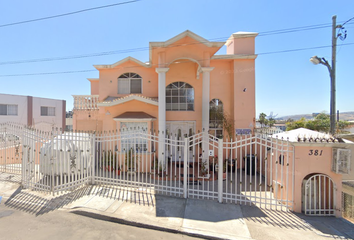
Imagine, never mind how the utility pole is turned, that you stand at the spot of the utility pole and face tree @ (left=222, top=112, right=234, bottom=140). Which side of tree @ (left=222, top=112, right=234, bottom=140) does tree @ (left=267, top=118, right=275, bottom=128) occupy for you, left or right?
right

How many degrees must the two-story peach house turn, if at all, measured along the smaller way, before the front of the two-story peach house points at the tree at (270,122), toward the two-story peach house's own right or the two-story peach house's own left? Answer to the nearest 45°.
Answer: approximately 90° to the two-story peach house's own left

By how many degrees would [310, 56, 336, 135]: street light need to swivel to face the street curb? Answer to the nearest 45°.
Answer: approximately 45° to its left

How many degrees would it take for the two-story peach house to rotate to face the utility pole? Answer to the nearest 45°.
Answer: approximately 45° to its left

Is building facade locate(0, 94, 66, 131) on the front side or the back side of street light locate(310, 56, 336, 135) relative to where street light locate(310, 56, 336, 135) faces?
on the front side

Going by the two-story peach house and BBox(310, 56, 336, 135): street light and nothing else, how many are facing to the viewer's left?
1

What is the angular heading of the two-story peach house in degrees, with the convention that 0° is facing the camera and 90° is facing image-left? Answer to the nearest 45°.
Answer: approximately 0°

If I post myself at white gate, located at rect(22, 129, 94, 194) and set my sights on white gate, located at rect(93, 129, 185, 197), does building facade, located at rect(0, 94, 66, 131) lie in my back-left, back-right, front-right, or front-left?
back-left

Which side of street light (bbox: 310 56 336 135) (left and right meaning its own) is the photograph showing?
left

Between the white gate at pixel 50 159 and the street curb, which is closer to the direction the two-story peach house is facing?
the street curb

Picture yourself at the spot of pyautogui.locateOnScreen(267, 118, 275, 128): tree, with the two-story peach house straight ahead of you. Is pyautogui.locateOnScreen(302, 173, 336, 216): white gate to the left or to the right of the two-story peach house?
left

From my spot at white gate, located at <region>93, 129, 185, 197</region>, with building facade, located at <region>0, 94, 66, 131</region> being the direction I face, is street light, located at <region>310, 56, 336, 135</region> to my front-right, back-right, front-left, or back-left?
back-right

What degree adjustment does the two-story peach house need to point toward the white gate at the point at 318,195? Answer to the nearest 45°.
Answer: approximately 45° to its left

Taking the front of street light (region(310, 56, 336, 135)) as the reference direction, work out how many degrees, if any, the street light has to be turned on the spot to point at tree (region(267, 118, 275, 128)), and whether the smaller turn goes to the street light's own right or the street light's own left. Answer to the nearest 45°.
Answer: approximately 45° to the street light's own right

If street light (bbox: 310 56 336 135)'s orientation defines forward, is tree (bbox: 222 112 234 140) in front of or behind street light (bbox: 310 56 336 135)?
in front

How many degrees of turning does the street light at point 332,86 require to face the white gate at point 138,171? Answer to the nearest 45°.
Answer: approximately 45° to its left
